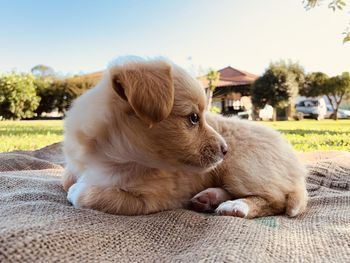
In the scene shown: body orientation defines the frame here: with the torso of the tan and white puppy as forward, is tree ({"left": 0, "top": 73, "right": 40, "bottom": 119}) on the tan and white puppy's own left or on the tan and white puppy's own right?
on the tan and white puppy's own right

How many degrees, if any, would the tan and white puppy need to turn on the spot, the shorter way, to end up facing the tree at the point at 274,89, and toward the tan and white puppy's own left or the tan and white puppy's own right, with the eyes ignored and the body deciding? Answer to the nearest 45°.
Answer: approximately 90° to the tan and white puppy's own right

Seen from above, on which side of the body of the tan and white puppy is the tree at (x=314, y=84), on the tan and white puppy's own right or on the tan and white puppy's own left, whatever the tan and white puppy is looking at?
on the tan and white puppy's own right

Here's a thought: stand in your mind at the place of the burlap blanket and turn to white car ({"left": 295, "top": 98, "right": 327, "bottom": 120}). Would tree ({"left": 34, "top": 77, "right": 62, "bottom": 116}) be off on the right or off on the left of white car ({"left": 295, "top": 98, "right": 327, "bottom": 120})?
left

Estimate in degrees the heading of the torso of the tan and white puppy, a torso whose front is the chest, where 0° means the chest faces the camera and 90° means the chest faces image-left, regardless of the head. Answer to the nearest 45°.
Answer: approximately 90°

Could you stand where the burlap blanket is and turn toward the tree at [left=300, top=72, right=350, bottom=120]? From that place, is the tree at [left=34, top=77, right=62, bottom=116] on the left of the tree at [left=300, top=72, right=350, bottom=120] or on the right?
left
